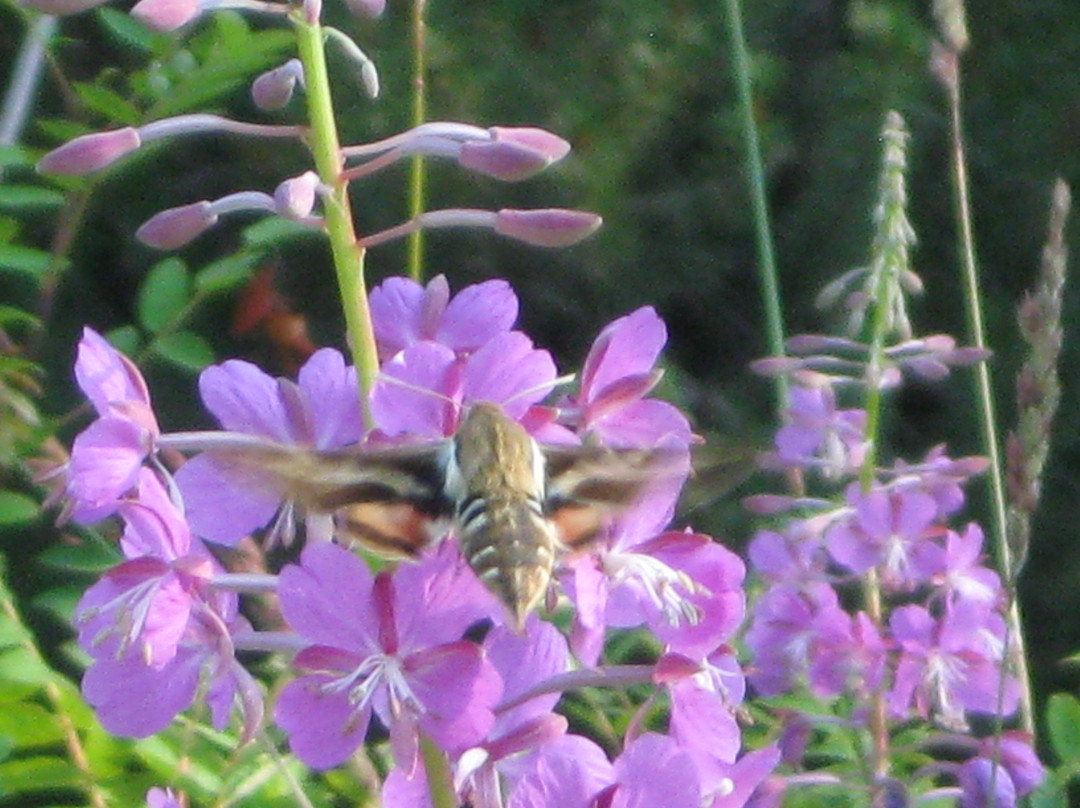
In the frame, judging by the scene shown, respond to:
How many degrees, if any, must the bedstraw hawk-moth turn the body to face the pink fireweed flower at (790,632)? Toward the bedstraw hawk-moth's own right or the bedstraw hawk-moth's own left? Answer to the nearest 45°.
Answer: approximately 45° to the bedstraw hawk-moth's own right

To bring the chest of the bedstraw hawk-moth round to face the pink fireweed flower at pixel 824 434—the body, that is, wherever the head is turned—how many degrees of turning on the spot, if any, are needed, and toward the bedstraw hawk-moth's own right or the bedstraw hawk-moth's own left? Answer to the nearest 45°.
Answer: approximately 45° to the bedstraw hawk-moth's own right

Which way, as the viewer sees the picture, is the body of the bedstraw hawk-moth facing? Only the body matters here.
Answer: away from the camera
